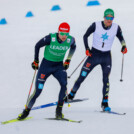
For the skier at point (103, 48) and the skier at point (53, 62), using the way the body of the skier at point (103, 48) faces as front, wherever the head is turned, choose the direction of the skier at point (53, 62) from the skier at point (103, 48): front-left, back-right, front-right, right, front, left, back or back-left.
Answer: front-right

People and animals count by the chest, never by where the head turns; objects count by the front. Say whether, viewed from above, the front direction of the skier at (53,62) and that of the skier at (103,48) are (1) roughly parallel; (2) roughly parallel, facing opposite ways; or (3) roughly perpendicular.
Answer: roughly parallel

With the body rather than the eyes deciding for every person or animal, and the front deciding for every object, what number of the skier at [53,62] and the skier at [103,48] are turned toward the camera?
2

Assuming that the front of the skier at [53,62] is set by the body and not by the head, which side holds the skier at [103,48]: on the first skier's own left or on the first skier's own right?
on the first skier's own left

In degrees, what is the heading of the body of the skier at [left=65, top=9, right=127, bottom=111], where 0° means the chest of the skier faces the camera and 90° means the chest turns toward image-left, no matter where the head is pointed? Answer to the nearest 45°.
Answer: approximately 0°

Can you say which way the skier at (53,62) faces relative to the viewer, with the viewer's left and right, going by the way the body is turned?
facing the viewer
